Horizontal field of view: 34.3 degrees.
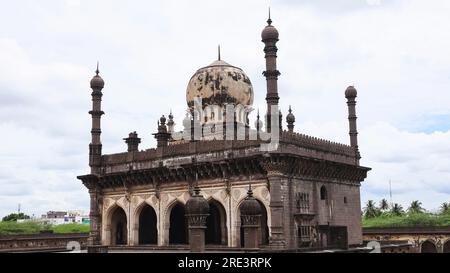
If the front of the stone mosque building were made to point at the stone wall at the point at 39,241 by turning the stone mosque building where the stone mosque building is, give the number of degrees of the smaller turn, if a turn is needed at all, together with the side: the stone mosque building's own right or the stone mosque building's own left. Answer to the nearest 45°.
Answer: approximately 90° to the stone mosque building's own right

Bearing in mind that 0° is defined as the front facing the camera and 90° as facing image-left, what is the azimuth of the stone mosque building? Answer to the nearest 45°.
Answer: approximately 45°
